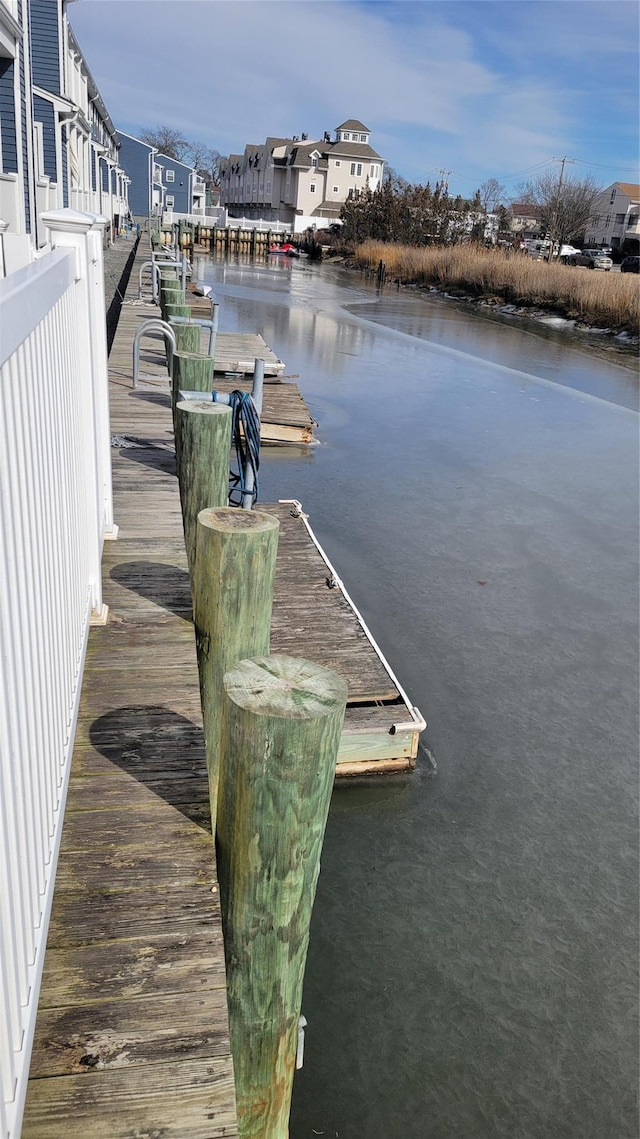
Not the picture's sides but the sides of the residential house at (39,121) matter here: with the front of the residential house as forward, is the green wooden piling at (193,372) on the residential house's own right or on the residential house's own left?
on the residential house's own right

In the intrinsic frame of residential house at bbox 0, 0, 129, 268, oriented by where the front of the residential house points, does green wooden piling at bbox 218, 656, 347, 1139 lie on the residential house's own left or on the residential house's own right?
on the residential house's own right

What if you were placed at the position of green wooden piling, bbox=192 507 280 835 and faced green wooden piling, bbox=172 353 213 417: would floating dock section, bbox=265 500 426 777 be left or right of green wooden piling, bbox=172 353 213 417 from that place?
right

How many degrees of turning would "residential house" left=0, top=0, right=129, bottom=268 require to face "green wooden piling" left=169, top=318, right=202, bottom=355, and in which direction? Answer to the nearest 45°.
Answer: approximately 90° to its right

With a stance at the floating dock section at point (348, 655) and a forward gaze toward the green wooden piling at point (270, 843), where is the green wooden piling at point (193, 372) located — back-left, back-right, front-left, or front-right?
back-right

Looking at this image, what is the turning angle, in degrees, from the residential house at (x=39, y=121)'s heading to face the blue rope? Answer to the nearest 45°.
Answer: approximately 90° to its right

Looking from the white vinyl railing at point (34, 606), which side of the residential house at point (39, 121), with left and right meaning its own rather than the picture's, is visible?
right

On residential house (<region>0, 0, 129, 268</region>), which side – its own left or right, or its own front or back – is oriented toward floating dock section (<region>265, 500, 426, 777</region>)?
right

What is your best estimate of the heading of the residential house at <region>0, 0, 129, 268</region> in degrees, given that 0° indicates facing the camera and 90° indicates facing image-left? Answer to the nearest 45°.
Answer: approximately 270°
